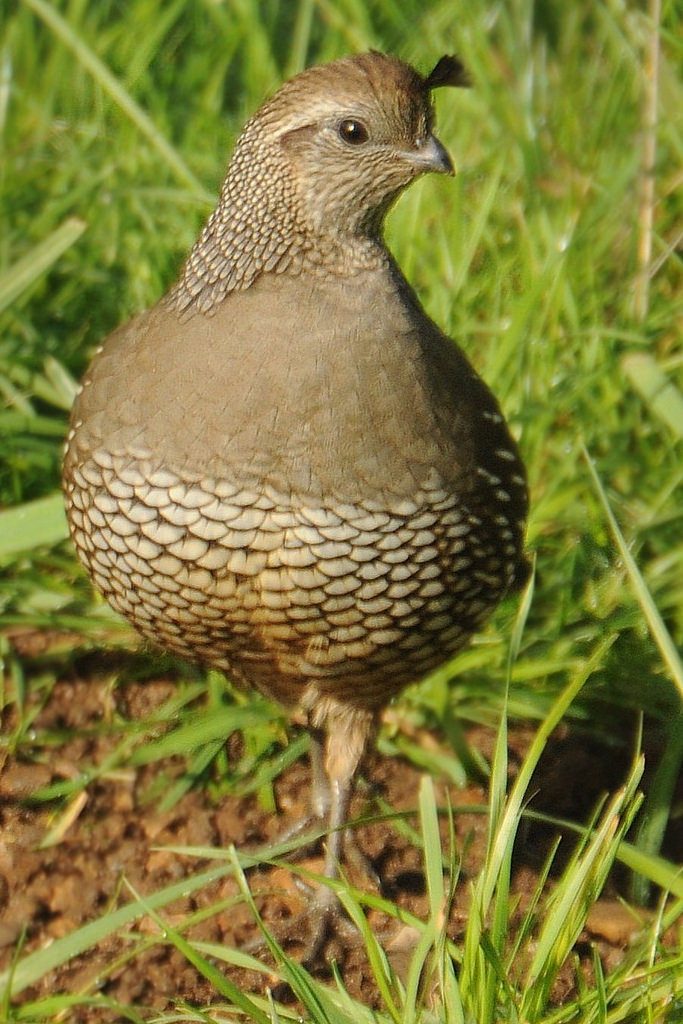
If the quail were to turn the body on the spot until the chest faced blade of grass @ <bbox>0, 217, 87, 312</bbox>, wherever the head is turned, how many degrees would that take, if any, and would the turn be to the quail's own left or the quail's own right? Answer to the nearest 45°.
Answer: approximately 180°

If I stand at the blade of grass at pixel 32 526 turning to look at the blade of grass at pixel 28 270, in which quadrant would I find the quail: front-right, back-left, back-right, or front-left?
back-right

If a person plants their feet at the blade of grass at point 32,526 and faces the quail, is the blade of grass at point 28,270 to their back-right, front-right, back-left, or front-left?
back-left

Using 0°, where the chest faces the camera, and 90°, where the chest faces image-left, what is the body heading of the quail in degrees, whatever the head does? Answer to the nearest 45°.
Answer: approximately 0°

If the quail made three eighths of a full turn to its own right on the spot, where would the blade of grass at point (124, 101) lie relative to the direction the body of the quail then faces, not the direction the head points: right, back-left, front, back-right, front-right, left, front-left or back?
front-right

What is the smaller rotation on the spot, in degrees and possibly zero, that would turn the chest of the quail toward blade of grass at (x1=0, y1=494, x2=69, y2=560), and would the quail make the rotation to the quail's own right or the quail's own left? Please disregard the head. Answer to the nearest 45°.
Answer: approximately 135° to the quail's own right
